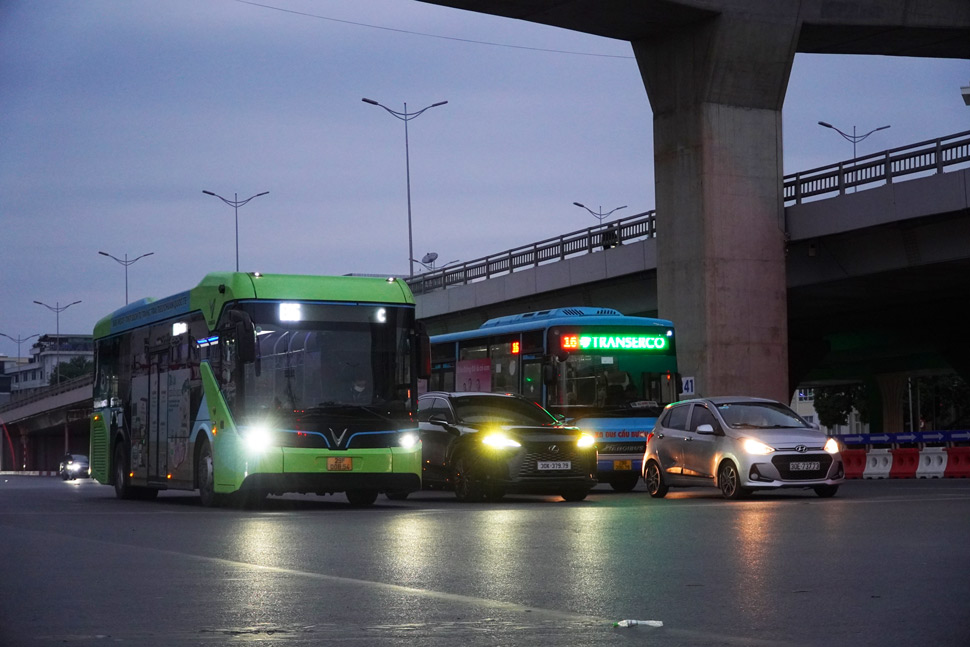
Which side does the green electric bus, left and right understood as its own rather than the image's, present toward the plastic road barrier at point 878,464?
left

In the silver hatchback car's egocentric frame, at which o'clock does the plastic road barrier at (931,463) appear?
The plastic road barrier is roughly at 8 o'clock from the silver hatchback car.

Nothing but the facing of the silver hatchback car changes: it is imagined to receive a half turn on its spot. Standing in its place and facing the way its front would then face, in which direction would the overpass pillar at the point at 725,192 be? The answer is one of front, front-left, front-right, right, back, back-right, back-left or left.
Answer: front-right

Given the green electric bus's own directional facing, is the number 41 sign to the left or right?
on its left

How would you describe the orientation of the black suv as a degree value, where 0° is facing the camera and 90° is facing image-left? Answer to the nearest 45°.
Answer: approximately 315°

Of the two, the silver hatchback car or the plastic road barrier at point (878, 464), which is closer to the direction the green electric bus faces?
the silver hatchback car

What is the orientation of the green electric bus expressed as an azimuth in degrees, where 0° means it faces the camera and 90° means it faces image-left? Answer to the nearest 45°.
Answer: approximately 315°

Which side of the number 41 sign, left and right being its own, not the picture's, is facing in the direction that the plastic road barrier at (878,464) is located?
left

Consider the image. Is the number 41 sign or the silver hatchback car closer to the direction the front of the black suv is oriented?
the silver hatchback car

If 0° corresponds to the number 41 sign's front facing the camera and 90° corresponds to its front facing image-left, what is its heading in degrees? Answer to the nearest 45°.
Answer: approximately 0°

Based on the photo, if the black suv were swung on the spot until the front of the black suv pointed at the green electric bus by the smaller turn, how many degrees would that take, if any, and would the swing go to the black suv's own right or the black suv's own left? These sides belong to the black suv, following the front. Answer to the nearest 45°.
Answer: approximately 90° to the black suv's own right
